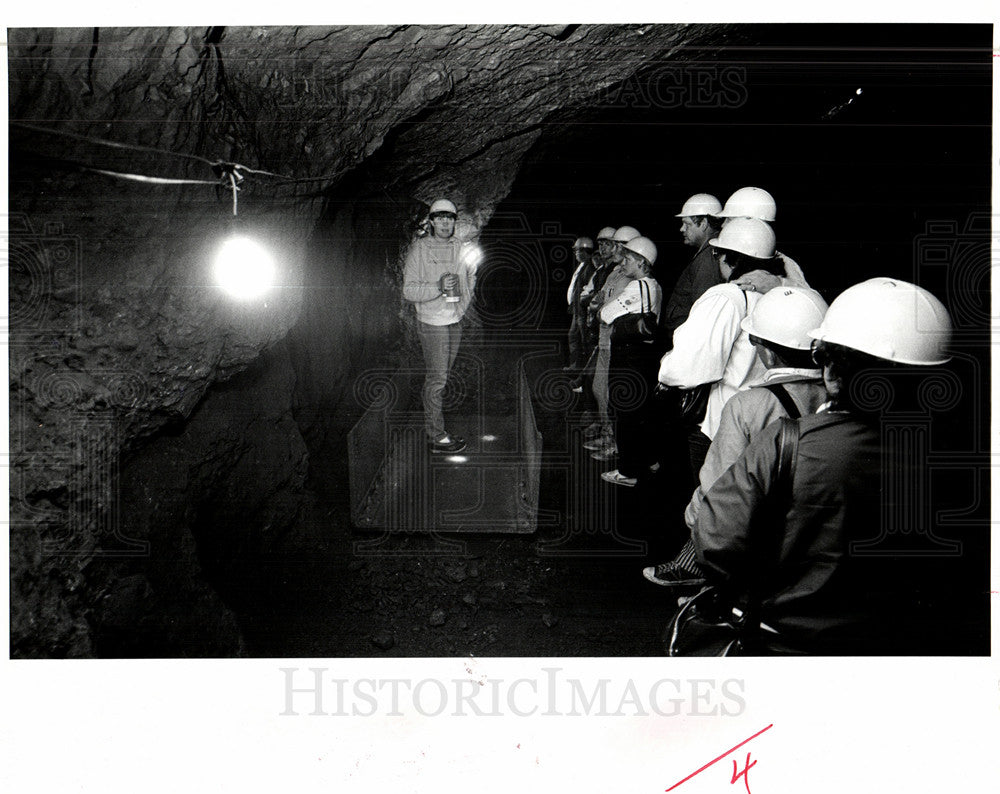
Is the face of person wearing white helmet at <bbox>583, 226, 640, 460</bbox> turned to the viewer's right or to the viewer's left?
to the viewer's left

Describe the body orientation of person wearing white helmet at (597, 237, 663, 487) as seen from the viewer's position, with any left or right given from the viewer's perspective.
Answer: facing to the left of the viewer

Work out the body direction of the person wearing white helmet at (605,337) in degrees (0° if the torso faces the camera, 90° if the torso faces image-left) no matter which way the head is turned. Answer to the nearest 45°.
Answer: approximately 90°

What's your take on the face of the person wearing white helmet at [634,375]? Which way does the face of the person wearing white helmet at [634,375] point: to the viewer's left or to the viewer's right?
to the viewer's left

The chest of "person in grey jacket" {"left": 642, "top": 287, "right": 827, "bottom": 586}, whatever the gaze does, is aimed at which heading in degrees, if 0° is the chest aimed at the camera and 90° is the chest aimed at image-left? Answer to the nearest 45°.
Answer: approximately 135°

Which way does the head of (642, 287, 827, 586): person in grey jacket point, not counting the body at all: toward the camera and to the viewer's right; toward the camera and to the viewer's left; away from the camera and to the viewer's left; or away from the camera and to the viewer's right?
away from the camera and to the viewer's left

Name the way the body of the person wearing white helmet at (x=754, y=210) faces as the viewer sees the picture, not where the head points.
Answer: to the viewer's left

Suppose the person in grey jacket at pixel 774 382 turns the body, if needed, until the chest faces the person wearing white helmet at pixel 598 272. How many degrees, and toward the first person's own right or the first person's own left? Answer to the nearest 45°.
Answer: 0° — they already face them

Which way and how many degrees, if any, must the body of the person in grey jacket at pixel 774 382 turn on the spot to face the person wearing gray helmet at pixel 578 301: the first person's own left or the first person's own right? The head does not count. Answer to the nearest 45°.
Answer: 0° — they already face them

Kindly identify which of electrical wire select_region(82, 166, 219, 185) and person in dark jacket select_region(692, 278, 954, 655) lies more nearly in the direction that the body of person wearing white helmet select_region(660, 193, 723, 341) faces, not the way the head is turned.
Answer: the electrical wire

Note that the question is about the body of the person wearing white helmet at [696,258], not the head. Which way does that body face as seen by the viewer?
to the viewer's left

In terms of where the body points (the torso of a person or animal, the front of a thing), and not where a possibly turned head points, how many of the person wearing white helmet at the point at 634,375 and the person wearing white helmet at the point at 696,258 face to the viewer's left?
2
